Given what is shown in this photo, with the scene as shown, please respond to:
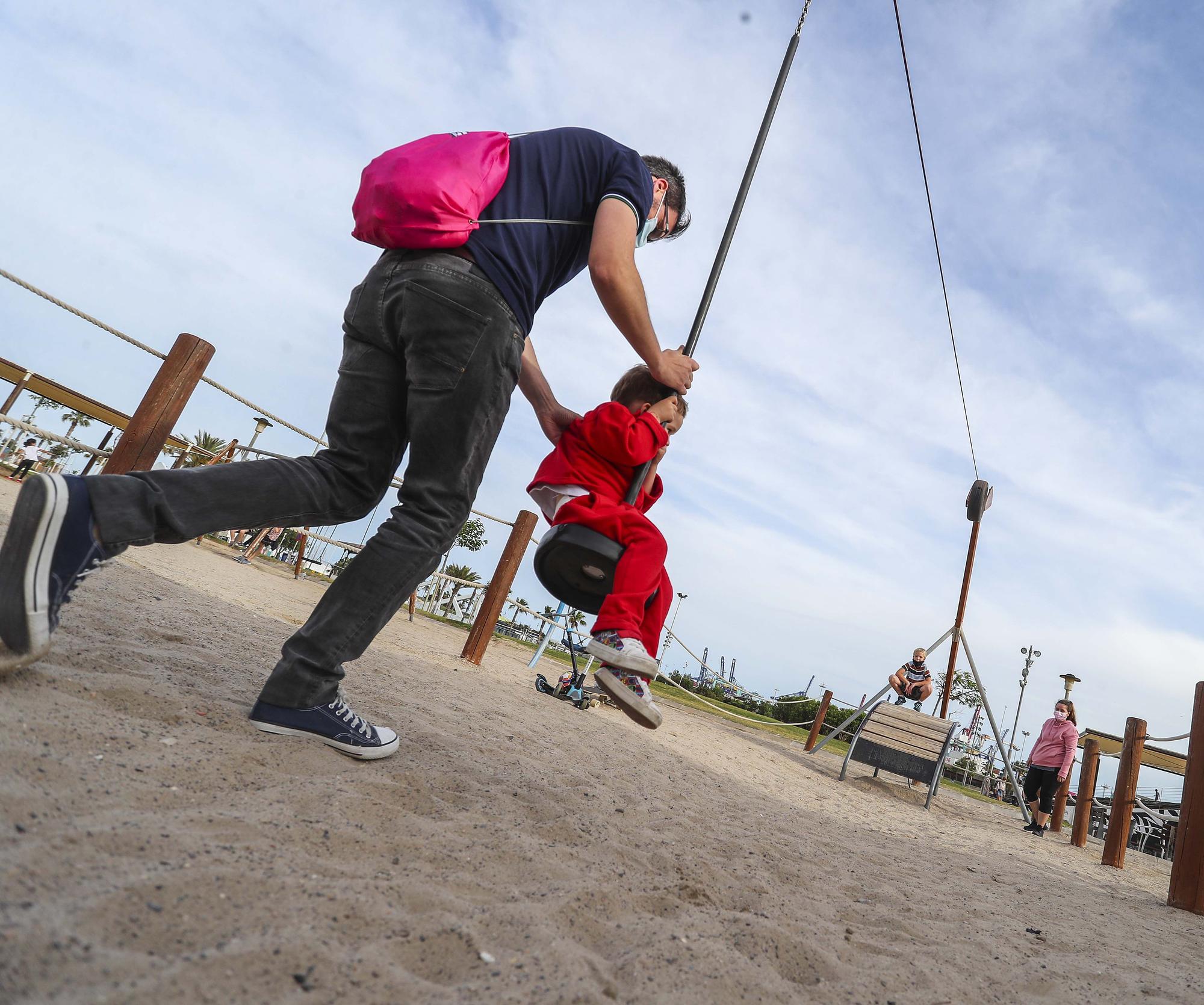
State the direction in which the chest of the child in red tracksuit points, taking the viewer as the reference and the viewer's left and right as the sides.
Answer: facing to the right of the viewer

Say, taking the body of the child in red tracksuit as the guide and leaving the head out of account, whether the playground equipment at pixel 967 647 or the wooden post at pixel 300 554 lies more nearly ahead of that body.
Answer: the playground equipment

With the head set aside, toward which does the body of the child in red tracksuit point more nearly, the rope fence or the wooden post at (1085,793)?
the wooden post

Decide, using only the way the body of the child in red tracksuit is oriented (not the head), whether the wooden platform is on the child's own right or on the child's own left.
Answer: on the child's own left

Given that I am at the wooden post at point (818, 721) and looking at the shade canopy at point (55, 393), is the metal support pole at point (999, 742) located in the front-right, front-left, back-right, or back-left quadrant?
back-left

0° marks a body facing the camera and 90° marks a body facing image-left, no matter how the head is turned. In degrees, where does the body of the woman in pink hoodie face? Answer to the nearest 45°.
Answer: approximately 45°

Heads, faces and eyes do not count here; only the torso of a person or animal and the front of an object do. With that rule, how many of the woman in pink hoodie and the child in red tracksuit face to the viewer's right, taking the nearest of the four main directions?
1

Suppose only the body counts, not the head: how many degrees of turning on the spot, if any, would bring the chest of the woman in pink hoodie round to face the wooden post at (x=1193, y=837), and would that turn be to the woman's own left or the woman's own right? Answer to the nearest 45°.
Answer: approximately 45° to the woman's own left

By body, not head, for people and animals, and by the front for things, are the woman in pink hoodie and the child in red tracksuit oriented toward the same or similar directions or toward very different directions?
very different directions
